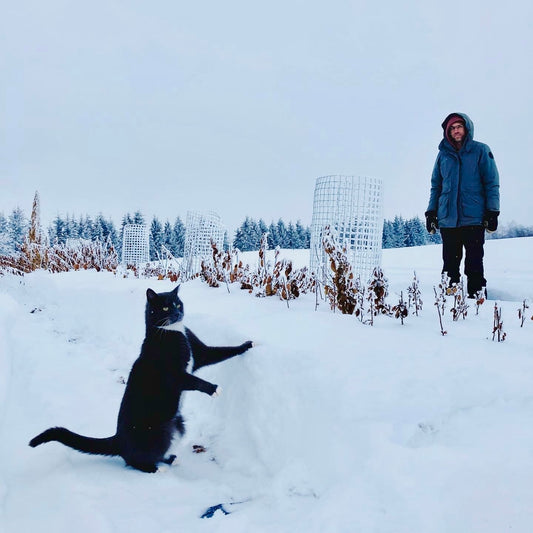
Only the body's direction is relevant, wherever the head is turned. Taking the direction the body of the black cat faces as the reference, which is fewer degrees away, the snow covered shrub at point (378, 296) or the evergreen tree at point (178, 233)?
the snow covered shrub

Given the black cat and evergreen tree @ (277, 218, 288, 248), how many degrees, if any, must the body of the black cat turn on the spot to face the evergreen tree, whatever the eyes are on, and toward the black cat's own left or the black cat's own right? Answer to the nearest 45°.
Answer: approximately 90° to the black cat's own left

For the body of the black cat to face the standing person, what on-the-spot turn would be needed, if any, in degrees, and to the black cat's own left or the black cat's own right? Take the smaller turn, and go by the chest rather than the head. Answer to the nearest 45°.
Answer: approximately 45° to the black cat's own left

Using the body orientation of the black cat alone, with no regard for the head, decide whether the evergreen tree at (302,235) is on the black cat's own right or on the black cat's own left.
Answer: on the black cat's own left

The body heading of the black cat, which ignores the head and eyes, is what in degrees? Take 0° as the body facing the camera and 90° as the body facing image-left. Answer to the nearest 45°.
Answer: approximately 270°

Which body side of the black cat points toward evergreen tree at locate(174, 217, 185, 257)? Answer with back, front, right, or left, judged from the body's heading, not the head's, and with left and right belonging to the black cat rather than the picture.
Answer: left

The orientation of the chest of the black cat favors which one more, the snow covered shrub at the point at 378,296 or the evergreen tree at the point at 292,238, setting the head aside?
the snow covered shrub

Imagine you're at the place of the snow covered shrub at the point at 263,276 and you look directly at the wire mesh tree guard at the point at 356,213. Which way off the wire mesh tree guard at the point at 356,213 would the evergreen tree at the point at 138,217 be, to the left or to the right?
left

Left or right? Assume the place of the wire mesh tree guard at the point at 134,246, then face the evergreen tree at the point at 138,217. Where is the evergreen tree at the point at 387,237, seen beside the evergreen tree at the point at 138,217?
right
